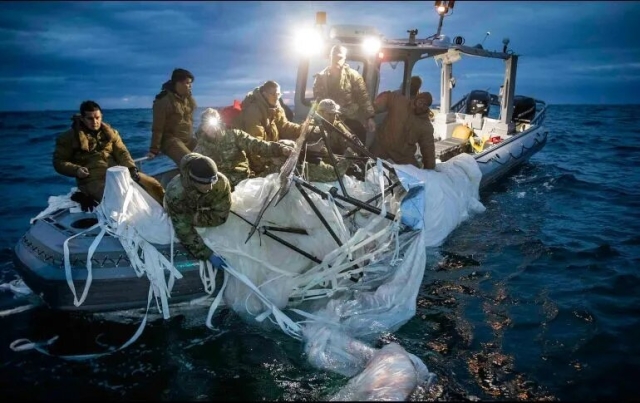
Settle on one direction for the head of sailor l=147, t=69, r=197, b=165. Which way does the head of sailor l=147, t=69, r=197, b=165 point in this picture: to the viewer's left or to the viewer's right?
to the viewer's right

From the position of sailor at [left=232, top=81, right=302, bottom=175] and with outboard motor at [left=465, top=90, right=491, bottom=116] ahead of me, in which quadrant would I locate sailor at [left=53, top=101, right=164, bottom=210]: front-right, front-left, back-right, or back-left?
back-left

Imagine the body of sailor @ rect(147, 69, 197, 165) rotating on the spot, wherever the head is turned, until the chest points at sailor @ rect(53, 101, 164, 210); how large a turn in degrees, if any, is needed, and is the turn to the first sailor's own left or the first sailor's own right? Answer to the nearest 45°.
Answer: approximately 90° to the first sailor's own right

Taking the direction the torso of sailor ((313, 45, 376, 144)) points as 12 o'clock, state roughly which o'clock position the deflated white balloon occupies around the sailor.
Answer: The deflated white balloon is roughly at 12 o'clock from the sailor.

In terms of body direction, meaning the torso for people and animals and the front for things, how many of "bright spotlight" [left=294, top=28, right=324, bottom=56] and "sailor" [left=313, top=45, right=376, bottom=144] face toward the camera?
2

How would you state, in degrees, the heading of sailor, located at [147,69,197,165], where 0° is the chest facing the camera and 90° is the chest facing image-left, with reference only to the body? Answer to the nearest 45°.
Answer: approximately 315°

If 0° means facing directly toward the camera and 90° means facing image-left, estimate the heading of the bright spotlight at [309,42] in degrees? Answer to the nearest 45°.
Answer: approximately 0°

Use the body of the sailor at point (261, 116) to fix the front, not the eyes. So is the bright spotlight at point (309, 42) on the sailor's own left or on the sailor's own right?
on the sailor's own left

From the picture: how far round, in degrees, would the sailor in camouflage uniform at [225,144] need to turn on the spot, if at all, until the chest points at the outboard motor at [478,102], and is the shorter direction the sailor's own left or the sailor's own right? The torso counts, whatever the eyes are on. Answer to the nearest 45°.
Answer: approximately 90° to the sailor's own left

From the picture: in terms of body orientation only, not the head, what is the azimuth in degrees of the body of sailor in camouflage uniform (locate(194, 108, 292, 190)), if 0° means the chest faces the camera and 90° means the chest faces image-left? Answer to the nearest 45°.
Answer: approximately 315°
